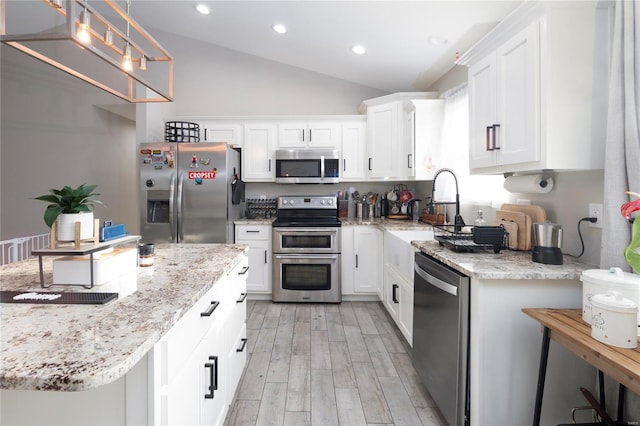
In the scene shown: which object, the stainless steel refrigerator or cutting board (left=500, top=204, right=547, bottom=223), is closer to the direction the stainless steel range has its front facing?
the cutting board

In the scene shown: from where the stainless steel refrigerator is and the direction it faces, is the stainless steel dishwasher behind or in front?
in front

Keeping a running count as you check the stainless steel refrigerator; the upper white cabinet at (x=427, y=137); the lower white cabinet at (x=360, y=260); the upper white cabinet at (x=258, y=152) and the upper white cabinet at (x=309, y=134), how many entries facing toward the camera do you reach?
4

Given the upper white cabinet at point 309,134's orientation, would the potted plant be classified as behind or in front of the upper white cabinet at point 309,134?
in front

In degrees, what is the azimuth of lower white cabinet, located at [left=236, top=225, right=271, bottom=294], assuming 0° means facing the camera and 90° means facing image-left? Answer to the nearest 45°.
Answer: approximately 0°

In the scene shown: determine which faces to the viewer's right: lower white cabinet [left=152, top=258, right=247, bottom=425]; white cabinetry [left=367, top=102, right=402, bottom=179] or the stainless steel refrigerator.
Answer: the lower white cabinet

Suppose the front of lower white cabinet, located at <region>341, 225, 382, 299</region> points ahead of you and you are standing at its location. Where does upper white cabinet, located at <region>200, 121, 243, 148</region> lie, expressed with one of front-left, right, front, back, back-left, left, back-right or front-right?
right

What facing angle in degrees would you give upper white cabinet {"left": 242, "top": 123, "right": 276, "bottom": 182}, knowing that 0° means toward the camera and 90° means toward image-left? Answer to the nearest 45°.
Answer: approximately 0°

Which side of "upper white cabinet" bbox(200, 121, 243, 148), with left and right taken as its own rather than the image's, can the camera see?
front

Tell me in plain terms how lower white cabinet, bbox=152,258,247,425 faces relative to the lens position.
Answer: facing to the right of the viewer

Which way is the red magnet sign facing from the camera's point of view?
toward the camera

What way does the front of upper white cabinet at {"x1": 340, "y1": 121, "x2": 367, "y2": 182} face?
toward the camera

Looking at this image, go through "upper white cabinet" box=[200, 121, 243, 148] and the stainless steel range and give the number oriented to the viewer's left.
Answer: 0
